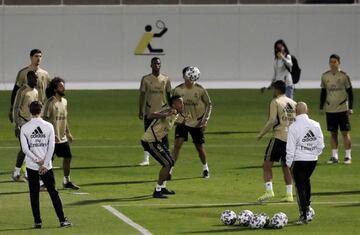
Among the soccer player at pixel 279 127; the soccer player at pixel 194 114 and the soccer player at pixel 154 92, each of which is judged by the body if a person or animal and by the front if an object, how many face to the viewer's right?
0

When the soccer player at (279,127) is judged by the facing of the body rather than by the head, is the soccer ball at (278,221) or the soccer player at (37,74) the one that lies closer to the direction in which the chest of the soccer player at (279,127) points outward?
the soccer player

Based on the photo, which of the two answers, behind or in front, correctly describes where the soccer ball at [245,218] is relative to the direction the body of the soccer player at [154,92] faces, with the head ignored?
in front

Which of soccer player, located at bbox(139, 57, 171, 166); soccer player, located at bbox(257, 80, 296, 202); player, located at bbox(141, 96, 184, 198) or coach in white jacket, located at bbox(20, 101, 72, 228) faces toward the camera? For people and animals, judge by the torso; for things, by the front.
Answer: soccer player, located at bbox(139, 57, 171, 166)

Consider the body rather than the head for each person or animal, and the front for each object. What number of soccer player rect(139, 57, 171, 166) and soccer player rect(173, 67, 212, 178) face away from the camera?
0

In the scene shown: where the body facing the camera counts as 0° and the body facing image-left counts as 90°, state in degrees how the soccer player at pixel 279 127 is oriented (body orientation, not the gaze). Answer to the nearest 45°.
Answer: approximately 135°

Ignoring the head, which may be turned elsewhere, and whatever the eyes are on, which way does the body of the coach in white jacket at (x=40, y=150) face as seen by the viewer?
away from the camera

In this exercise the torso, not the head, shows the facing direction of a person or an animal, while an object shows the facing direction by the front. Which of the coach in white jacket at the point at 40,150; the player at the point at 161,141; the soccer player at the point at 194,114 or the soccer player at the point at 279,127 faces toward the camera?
the soccer player at the point at 194,114

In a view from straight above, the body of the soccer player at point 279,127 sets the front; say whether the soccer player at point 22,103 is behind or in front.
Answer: in front

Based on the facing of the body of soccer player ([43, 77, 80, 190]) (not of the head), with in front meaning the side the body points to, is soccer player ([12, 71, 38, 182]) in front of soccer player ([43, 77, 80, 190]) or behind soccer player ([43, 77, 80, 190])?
behind
